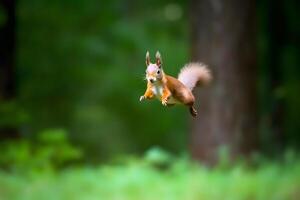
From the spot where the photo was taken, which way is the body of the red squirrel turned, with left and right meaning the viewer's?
facing the viewer and to the left of the viewer

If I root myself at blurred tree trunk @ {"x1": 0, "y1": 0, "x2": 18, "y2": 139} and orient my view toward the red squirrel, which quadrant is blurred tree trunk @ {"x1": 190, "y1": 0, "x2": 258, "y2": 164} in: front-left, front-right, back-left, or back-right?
front-left

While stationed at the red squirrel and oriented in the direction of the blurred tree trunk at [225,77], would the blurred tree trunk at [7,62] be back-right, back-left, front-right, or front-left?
front-left

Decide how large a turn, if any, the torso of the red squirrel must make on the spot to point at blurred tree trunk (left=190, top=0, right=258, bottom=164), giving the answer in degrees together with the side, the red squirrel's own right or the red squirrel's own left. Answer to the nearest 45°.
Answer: approximately 135° to the red squirrel's own right

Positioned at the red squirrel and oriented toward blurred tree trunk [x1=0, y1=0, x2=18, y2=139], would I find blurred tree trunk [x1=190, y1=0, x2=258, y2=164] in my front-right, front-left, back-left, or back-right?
front-right

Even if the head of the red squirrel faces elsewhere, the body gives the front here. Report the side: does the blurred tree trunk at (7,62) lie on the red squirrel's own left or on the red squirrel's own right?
on the red squirrel's own right
